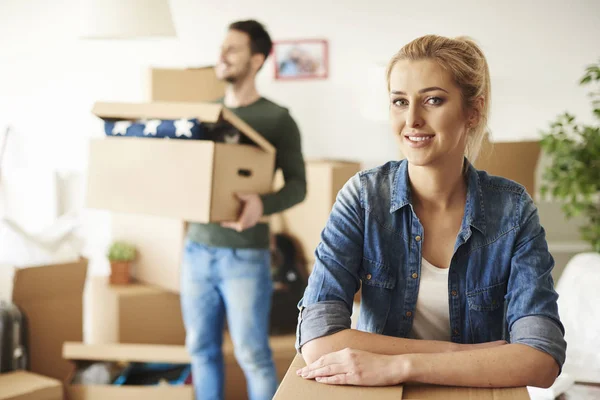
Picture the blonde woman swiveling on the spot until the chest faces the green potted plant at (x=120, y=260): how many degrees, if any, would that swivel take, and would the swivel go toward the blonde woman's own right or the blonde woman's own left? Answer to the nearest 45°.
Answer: approximately 135° to the blonde woman's own right

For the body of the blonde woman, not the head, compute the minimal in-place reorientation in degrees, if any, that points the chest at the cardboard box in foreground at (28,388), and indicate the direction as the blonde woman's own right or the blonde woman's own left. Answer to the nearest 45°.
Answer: approximately 135° to the blonde woman's own right

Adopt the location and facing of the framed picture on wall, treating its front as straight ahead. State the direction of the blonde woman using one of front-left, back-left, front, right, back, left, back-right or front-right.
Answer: front

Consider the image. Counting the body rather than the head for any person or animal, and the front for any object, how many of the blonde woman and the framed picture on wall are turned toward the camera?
2

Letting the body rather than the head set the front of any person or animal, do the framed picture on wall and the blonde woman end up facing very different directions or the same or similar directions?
same or similar directions

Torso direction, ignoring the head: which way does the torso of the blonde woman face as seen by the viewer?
toward the camera

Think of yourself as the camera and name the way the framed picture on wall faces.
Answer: facing the viewer

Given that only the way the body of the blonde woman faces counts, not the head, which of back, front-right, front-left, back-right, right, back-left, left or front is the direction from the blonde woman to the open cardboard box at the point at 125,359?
back-right

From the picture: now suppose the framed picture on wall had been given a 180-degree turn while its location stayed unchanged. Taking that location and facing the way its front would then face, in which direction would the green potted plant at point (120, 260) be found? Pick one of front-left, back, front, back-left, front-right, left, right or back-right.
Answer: back-left

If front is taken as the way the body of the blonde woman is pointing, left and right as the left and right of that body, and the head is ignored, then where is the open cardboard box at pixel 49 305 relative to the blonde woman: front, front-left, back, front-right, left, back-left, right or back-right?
back-right

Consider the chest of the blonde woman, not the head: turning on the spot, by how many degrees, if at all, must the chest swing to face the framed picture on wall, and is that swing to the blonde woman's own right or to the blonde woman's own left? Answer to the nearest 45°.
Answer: approximately 180°

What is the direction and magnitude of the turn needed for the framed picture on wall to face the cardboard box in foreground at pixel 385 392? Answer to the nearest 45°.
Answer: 0° — it already faces it
